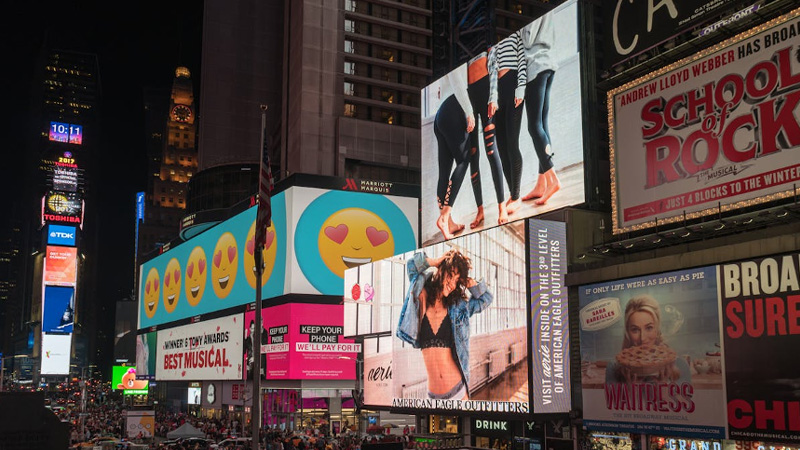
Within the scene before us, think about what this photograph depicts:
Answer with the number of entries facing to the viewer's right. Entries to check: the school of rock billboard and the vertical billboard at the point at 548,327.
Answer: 0

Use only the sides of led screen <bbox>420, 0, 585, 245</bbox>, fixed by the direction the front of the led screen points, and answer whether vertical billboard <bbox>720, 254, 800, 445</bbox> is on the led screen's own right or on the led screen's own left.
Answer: on the led screen's own left

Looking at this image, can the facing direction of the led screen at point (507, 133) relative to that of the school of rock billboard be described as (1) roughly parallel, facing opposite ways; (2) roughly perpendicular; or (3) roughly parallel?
roughly parallel

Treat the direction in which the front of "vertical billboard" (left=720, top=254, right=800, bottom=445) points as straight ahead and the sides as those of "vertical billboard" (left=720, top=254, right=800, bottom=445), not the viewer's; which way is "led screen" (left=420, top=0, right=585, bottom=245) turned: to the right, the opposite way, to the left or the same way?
the same way

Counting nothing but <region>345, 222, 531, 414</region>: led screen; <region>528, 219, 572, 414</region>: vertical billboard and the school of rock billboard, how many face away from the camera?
0

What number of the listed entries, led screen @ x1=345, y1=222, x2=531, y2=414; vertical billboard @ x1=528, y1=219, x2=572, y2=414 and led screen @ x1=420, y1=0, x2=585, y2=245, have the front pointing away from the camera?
0

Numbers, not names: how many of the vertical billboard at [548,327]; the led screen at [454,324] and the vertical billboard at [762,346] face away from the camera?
0

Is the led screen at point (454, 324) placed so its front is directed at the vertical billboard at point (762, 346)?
no

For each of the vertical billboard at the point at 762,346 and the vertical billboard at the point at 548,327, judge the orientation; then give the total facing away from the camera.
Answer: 0

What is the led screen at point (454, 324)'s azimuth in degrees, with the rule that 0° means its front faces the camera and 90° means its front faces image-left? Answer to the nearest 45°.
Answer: approximately 45°

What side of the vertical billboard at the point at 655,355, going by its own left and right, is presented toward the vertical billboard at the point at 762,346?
left

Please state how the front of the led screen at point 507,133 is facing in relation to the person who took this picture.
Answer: facing the viewer and to the left of the viewer

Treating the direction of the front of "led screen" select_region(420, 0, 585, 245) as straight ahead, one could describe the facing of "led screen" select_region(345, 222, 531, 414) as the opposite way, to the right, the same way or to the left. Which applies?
the same way

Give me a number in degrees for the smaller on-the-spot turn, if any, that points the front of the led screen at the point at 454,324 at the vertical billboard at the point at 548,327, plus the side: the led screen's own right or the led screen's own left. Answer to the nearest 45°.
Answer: approximately 90° to the led screen's own left

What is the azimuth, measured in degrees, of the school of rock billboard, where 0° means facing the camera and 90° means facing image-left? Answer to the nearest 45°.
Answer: approximately 45°

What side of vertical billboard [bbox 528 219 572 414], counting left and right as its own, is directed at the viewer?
front
